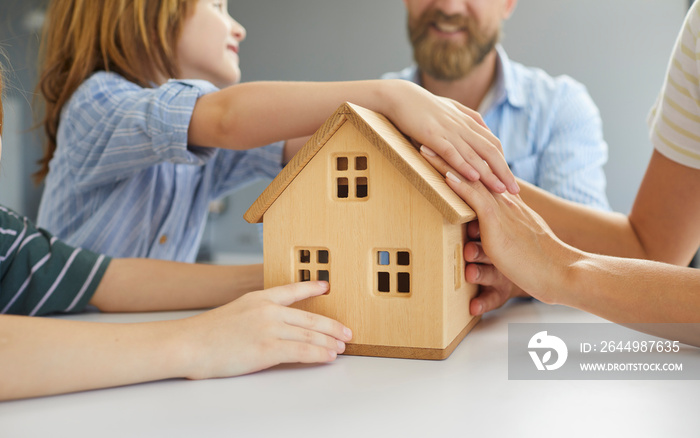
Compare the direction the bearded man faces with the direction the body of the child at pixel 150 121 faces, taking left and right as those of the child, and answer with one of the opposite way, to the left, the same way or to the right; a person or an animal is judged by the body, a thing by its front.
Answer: to the right

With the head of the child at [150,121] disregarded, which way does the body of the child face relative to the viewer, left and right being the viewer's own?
facing the viewer and to the right of the viewer

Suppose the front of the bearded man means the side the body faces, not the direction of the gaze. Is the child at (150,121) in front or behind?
in front

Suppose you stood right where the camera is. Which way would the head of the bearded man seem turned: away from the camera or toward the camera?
toward the camera

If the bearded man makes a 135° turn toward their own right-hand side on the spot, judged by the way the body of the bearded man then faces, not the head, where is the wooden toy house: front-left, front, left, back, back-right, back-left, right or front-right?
back

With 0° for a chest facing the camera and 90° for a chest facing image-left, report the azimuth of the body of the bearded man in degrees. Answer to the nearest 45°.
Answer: approximately 45°

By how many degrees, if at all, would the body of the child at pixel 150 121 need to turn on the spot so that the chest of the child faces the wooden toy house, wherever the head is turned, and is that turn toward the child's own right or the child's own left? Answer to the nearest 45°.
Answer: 0° — they already face it

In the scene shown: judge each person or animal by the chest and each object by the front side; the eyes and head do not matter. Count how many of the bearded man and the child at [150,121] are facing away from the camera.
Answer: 0
